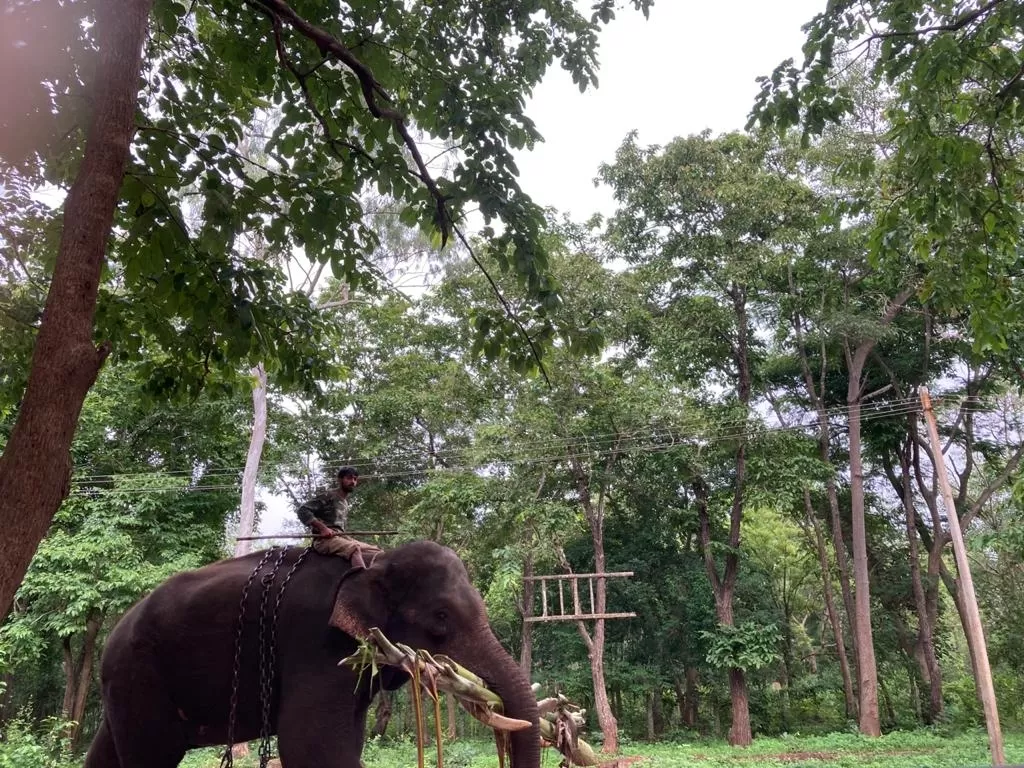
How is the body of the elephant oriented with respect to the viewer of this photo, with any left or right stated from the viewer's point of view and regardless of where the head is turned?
facing to the right of the viewer

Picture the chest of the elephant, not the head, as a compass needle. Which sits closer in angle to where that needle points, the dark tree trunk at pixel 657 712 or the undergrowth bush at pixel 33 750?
the dark tree trunk

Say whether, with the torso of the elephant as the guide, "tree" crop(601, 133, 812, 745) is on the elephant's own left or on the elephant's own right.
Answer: on the elephant's own left
